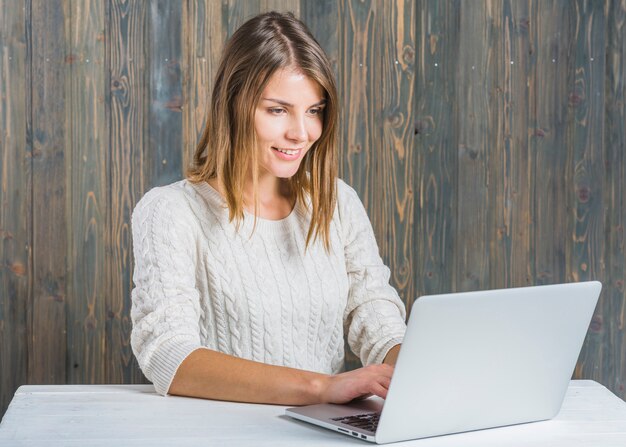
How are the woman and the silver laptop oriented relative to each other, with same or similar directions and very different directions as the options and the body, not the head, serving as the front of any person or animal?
very different directions

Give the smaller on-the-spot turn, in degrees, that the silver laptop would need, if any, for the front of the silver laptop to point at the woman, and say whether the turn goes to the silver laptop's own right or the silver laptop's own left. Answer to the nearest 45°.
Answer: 0° — it already faces them

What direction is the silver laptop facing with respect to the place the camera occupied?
facing away from the viewer and to the left of the viewer

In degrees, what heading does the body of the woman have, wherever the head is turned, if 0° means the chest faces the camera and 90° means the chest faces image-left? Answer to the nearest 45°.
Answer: approximately 315°
